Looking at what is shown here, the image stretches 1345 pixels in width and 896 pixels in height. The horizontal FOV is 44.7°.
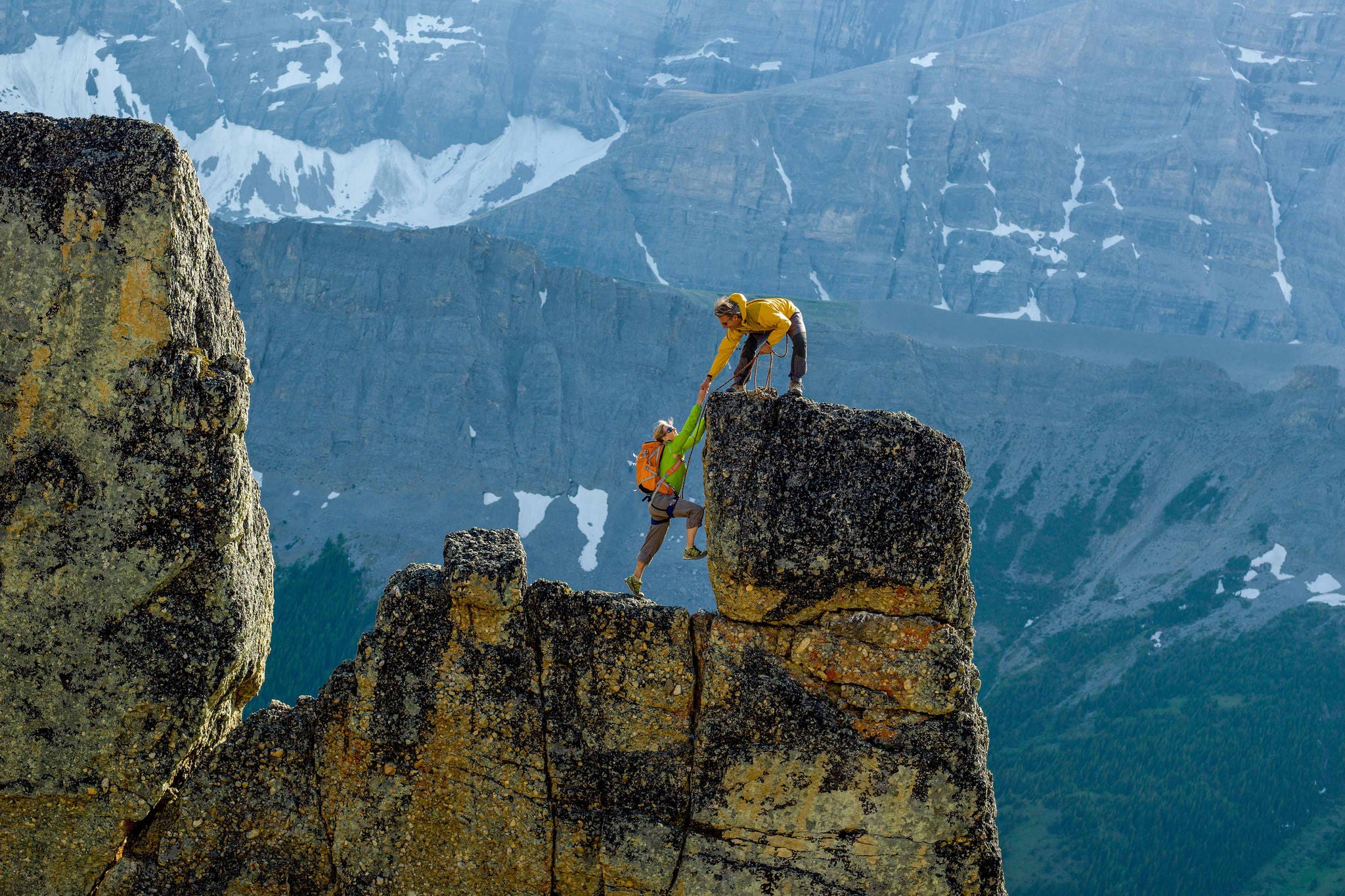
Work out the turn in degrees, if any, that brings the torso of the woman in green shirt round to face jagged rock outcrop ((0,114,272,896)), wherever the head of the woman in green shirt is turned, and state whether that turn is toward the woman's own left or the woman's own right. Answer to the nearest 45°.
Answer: approximately 180°

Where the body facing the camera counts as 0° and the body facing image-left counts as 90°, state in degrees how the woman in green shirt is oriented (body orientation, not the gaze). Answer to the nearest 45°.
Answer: approximately 270°
